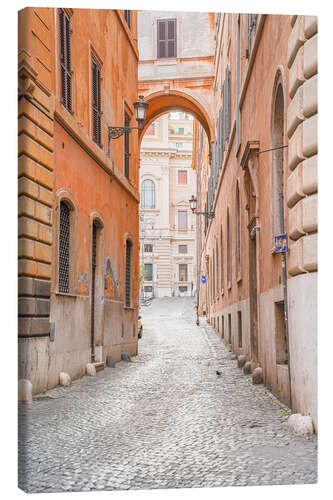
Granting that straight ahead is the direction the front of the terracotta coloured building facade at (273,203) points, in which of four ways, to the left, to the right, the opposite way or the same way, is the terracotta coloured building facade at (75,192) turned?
the opposite way

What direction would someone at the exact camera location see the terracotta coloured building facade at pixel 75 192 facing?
facing to the right of the viewer

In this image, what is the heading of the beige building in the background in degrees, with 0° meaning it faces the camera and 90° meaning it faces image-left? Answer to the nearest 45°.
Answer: approximately 0°

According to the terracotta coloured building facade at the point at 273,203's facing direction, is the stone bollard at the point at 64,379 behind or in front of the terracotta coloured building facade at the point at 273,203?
in front

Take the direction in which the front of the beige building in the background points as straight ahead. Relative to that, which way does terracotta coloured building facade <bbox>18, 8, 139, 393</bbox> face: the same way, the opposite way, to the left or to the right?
to the left

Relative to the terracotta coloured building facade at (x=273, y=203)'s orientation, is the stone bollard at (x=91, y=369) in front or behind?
in front

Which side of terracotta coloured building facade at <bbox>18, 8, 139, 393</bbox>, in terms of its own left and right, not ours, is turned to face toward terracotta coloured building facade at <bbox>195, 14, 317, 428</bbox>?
front

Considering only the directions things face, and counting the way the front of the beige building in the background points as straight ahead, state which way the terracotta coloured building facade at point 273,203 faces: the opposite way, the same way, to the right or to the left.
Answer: to the right

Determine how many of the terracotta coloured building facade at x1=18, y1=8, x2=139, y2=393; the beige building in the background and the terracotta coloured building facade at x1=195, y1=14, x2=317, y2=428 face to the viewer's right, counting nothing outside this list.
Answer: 1

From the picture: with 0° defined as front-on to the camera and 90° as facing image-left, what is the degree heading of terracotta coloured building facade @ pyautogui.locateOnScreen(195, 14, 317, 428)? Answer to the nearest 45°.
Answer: approximately 90°
